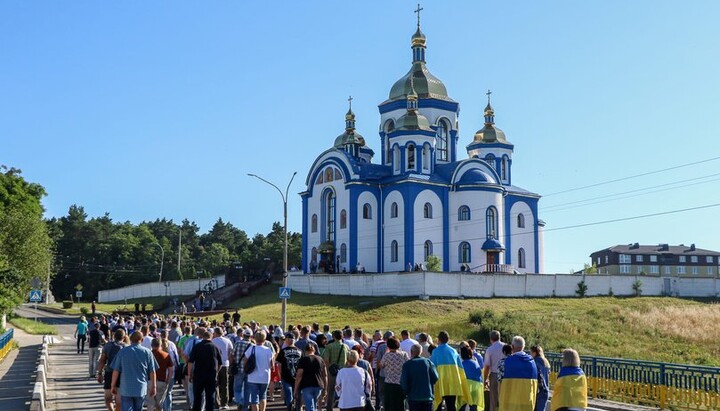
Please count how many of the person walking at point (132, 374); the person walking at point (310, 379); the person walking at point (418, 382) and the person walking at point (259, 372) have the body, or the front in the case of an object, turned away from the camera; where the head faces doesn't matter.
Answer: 4

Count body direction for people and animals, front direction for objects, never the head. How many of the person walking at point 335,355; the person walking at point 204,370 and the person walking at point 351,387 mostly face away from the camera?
3

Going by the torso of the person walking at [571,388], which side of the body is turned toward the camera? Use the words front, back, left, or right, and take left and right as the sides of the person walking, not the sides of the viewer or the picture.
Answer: back

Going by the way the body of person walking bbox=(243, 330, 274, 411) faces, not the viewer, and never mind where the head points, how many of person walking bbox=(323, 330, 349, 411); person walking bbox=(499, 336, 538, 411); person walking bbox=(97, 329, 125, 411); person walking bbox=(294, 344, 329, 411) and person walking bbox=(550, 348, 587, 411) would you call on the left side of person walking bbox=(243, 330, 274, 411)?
1

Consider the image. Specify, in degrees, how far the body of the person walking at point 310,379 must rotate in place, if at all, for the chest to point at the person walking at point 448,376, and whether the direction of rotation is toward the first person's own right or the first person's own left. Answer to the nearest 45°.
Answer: approximately 90° to the first person's own right

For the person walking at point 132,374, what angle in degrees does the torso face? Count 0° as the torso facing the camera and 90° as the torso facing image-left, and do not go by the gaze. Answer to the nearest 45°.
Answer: approximately 180°

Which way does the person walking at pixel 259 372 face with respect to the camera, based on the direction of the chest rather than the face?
away from the camera

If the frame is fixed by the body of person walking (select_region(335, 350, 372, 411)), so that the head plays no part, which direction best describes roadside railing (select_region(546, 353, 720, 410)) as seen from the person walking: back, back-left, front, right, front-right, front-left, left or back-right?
front-right

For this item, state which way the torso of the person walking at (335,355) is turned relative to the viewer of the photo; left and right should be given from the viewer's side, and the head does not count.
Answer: facing away from the viewer

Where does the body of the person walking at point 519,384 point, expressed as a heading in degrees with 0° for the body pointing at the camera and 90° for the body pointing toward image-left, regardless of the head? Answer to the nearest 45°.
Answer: approximately 180°
